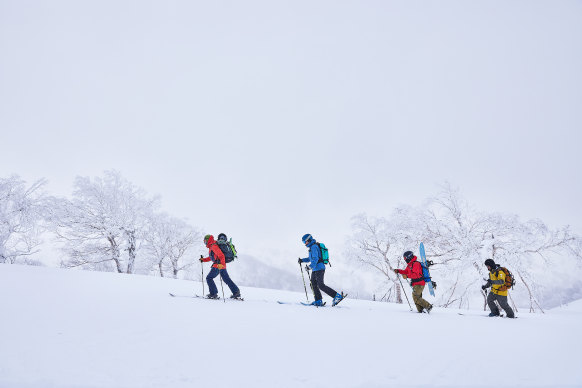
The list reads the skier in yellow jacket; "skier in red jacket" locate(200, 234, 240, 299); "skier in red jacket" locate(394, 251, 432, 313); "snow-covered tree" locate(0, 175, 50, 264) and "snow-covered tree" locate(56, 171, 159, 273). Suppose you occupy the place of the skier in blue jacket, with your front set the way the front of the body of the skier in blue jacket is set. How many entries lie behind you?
2

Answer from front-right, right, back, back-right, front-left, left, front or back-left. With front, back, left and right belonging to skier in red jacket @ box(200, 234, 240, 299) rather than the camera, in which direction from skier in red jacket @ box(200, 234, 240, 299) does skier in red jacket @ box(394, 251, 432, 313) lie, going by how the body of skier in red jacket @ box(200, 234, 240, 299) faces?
back

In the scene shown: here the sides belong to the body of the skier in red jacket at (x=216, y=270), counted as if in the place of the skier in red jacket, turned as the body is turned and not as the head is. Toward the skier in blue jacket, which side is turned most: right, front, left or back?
back

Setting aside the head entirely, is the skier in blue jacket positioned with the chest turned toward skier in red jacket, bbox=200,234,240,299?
yes

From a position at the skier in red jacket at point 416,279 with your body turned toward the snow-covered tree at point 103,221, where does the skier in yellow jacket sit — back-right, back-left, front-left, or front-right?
back-right

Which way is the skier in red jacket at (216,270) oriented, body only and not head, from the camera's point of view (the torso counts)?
to the viewer's left

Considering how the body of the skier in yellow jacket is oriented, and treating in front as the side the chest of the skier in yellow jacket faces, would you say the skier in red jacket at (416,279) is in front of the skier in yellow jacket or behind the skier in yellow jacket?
in front

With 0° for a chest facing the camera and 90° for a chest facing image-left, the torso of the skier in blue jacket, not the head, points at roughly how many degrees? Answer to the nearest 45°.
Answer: approximately 90°

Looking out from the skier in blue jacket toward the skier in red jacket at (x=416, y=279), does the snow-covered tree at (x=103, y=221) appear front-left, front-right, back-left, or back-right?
back-left

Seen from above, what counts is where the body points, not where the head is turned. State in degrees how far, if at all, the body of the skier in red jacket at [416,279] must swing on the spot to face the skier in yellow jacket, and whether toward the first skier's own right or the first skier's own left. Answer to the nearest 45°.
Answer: approximately 180°

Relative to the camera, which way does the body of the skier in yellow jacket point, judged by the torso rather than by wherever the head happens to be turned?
to the viewer's left

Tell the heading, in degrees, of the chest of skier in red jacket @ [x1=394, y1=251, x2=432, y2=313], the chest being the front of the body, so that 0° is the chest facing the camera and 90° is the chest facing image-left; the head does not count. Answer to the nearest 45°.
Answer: approximately 90°

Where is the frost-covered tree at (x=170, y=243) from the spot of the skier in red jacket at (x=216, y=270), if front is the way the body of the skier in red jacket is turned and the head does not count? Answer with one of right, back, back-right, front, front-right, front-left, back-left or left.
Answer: right
